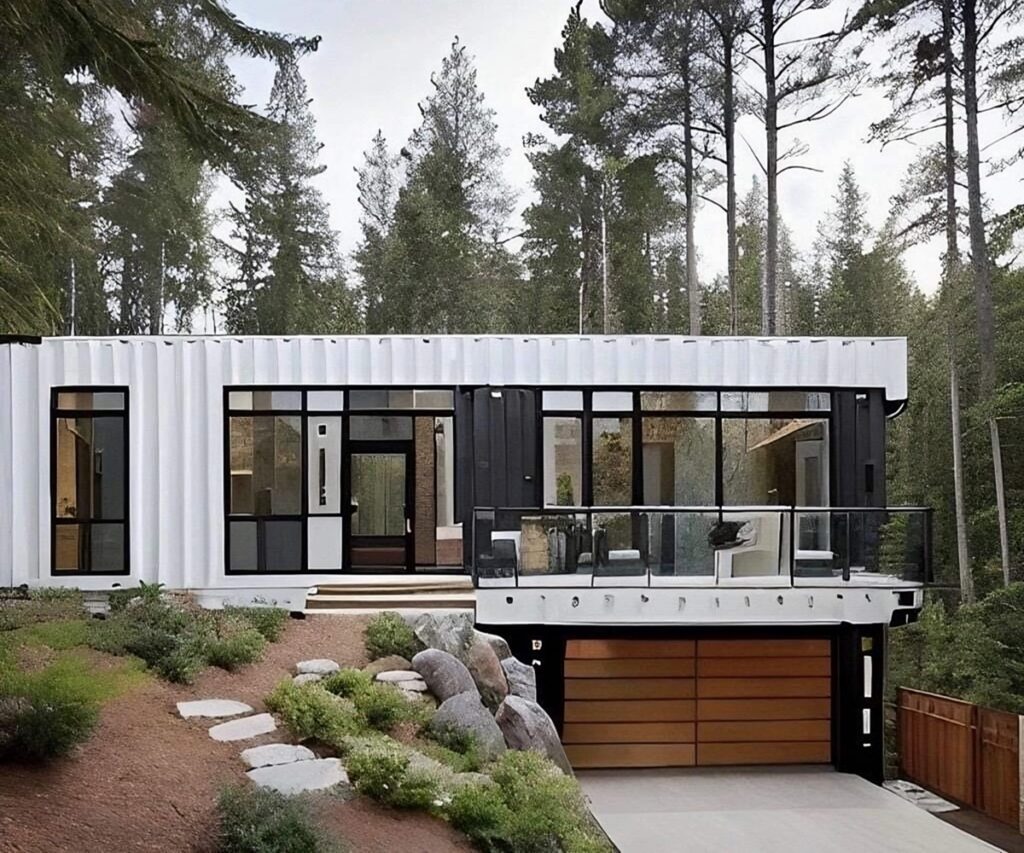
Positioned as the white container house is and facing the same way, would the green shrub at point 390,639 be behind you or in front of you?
in front

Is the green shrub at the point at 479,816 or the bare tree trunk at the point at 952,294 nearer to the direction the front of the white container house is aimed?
the green shrub

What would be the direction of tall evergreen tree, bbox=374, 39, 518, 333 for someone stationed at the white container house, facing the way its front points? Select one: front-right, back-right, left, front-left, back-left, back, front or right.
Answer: back

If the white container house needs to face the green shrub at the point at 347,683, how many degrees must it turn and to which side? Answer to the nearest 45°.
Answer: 0° — it already faces it

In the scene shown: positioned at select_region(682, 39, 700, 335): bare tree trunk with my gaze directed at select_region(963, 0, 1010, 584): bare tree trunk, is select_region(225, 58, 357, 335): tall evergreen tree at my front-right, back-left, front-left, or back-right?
back-right

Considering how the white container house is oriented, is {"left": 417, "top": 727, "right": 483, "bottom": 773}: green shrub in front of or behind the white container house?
in front

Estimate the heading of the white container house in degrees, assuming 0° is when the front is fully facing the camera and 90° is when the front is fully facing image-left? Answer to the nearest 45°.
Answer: approximately 0°

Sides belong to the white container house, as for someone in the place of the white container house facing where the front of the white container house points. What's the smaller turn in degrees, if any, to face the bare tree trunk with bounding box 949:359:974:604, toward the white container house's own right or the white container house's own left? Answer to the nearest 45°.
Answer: approximately 135° to the white container house's own left

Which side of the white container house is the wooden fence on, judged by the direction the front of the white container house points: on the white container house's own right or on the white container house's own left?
on the white container house's own left

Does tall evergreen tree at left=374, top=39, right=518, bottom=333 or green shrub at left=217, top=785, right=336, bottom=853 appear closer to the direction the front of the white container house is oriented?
the green shrub

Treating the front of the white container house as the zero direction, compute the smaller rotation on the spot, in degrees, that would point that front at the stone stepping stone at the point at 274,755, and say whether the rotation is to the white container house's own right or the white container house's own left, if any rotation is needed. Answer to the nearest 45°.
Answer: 0° — it already faces it

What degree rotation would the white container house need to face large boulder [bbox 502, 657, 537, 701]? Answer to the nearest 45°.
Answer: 0° — it already faces it

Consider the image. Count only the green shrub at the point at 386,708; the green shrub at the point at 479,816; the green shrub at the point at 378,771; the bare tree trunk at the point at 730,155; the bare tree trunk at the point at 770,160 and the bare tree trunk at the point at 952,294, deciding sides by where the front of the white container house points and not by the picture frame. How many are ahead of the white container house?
3

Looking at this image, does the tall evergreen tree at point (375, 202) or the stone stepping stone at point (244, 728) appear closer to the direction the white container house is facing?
the stone stepping stone
